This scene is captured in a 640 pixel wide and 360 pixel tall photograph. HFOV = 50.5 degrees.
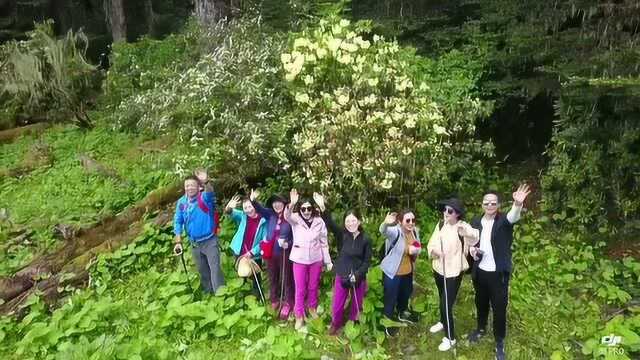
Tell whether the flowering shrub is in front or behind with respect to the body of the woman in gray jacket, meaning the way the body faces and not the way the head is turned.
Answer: behind

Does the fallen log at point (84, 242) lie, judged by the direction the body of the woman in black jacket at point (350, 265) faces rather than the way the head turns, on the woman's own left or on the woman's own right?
on the woman's own right

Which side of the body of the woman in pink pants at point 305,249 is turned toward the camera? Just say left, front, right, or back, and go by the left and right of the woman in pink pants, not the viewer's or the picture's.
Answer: front

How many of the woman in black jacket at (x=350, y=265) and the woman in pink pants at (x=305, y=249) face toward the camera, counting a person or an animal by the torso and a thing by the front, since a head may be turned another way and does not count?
2

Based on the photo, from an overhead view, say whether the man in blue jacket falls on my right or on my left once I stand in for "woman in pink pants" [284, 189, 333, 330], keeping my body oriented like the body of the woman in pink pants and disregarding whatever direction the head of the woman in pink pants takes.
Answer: on my right

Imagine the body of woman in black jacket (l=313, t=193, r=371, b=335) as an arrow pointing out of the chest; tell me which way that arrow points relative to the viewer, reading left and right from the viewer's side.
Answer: facing the viewer

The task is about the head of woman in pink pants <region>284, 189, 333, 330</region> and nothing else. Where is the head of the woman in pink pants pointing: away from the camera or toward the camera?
toward the camera

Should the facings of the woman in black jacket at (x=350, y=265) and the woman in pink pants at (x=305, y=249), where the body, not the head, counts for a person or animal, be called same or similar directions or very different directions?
same or similar directions

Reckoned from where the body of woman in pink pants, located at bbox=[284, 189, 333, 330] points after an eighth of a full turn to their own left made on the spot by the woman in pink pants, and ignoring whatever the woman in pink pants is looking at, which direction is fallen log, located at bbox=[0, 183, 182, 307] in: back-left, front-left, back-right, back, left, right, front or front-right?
back
